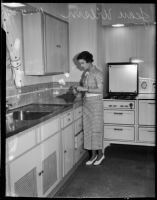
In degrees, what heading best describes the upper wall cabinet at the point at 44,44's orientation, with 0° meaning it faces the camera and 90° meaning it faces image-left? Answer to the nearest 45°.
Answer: approximately 315°

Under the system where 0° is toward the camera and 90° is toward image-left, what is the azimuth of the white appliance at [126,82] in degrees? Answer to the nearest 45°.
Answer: approximately 0°

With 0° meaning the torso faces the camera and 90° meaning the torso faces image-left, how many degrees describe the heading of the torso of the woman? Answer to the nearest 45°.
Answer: approximately 45°
